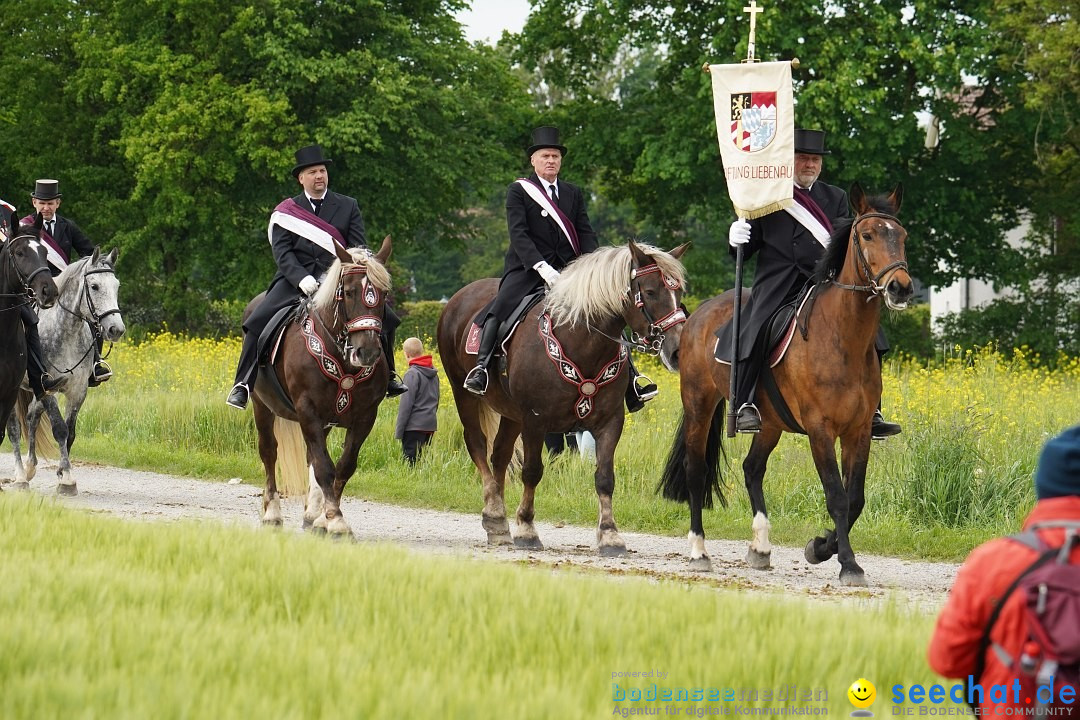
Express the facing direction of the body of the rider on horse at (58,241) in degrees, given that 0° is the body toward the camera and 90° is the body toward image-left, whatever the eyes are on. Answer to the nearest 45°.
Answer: approximately 315°

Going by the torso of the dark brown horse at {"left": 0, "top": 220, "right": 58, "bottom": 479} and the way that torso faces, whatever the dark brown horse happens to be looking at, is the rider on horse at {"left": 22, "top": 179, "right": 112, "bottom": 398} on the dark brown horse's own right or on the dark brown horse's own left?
on the dark brown horse's own left

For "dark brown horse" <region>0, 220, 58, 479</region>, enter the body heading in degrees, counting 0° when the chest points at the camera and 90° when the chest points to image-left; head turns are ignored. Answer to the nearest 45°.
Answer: approximately 315°

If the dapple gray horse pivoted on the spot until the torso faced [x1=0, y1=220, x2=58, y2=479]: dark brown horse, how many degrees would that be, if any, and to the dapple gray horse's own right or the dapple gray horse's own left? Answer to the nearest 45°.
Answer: approximately 45° to the dapple gray horse's own right

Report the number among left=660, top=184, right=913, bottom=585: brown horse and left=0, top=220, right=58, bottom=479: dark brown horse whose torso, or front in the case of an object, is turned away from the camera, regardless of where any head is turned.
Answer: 0

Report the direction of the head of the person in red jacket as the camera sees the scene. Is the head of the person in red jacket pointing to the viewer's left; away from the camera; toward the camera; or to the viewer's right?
away from the camera

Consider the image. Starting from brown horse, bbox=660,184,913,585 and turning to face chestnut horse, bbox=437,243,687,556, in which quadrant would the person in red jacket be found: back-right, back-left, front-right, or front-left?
back-left

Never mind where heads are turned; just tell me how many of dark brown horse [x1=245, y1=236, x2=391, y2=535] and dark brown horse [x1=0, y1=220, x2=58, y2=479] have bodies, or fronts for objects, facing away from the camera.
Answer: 0

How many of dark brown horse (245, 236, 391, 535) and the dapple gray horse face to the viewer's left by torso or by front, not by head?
0

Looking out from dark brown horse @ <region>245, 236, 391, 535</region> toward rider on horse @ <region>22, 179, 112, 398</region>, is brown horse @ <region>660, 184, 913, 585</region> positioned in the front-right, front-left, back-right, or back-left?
back-right
